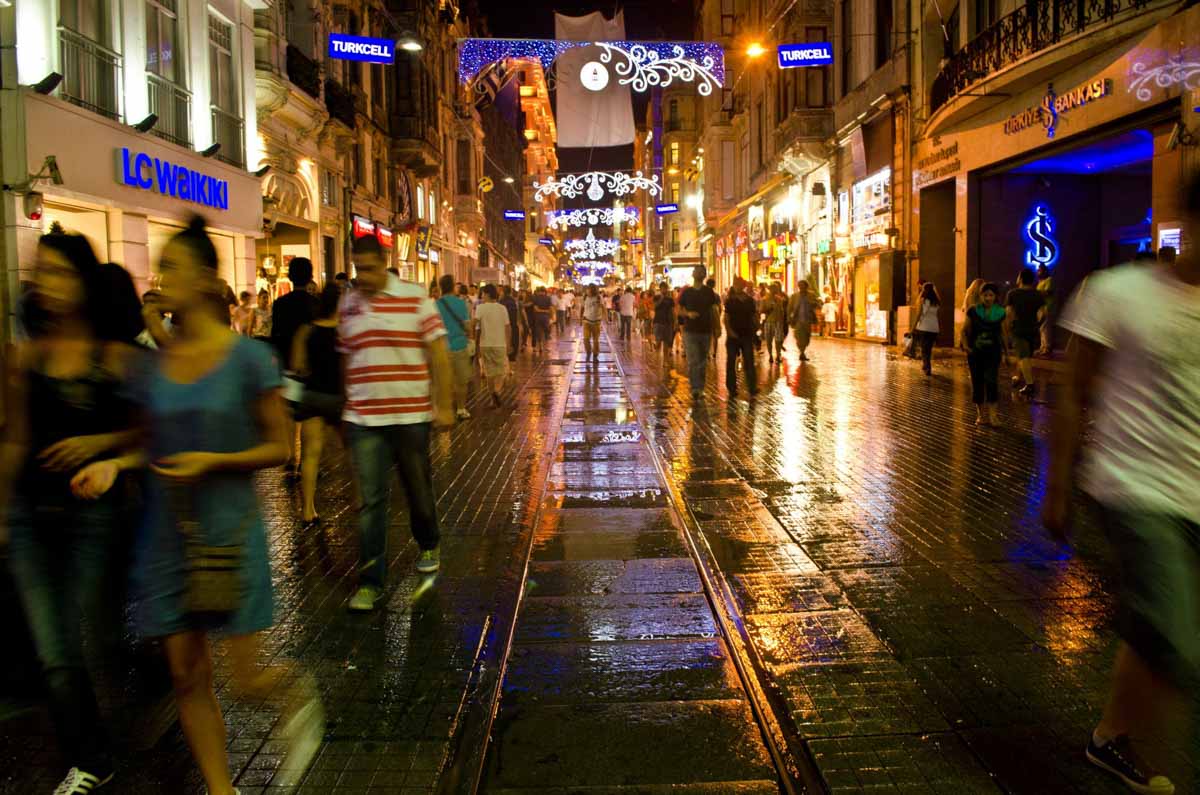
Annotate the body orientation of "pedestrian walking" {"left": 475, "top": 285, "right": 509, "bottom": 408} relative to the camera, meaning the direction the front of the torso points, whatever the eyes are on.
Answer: away from the camera

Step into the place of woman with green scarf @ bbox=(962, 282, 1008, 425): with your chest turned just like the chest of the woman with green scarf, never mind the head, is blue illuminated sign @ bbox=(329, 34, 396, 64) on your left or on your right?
on your right

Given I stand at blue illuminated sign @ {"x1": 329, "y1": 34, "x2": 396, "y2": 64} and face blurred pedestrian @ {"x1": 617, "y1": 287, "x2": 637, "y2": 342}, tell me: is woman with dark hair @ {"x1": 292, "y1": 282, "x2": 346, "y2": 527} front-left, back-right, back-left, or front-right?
back-right

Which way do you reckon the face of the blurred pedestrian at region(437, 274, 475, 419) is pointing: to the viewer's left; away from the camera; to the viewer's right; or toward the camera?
away from the camera
